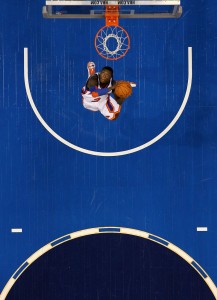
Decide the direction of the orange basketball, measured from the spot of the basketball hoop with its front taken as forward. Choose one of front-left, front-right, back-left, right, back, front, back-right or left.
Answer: front
